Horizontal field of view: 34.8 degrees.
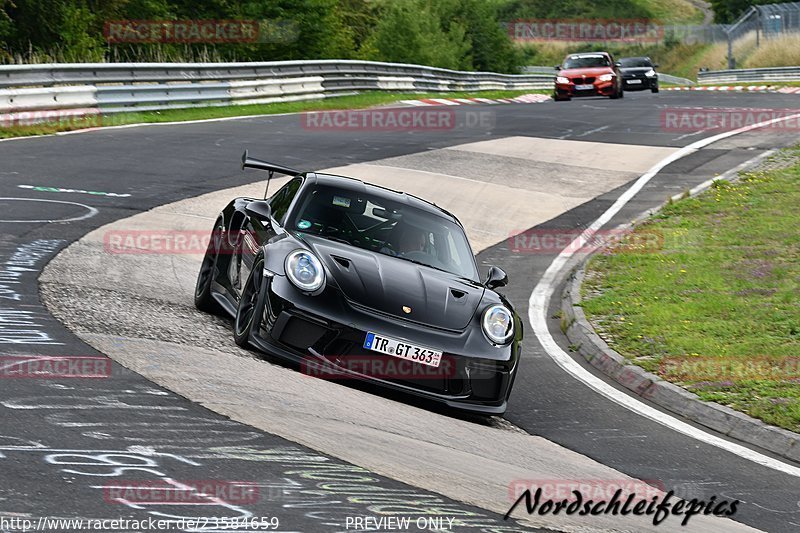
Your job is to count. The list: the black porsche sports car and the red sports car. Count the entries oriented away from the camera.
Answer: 0

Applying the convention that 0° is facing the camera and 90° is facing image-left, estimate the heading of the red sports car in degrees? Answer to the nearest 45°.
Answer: approximately 0°

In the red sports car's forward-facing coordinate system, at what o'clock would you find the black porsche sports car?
The black porsche sports car is roughly at 12 o'clock from the red sports car.

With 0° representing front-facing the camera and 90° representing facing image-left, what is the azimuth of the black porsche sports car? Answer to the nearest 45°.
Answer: approximately 315°

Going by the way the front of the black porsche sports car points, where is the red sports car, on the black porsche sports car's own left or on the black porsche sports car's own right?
on the black porsche sports car's own left

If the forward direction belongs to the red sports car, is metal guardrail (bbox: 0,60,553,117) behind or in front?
in front

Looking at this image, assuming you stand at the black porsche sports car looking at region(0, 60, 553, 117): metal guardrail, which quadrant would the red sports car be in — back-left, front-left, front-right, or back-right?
front-right

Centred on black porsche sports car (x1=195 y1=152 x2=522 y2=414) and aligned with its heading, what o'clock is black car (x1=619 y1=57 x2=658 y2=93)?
The black car is roughly at 8 o'clock from the black porsche sports car.

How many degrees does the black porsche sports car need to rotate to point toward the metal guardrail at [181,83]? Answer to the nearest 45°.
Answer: approximately 135° to its left

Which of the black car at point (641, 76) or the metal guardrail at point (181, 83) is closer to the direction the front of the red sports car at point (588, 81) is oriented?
the metal guardrail
